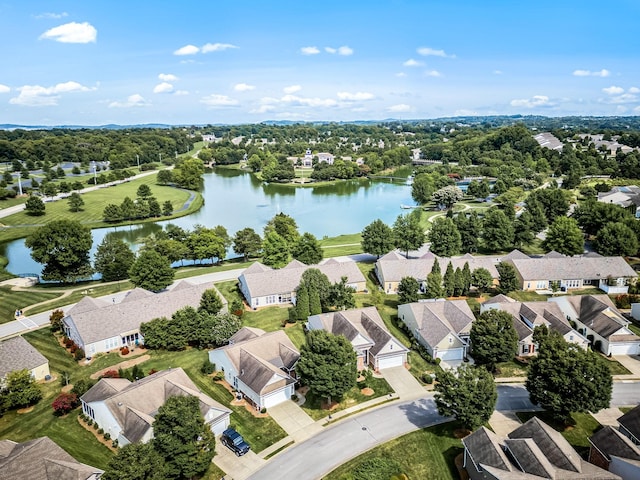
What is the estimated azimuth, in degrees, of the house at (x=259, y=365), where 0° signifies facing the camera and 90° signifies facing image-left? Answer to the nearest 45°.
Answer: approximately 315°

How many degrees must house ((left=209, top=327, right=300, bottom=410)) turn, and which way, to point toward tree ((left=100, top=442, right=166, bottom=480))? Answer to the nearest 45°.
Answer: approximately 90° to its right

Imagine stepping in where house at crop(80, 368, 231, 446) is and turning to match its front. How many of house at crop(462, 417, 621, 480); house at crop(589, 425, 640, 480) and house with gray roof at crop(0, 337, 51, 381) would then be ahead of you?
2

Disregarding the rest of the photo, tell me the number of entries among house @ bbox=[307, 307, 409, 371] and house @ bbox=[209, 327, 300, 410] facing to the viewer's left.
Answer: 0

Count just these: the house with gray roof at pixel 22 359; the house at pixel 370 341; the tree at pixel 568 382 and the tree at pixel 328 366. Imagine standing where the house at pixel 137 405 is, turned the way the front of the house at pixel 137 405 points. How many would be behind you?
1

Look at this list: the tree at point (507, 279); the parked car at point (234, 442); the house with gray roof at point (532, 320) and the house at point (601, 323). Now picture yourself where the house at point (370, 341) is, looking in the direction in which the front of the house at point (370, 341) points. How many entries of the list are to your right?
1

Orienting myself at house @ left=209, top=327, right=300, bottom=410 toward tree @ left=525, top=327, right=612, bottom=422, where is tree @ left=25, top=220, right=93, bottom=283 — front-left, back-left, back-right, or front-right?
back-left

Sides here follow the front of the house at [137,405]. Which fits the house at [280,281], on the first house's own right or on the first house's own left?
on the first house's own left

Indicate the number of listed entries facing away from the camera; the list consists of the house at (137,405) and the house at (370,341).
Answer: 0

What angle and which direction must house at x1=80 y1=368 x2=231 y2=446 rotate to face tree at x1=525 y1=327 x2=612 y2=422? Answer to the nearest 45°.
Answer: approximately 45° to its left

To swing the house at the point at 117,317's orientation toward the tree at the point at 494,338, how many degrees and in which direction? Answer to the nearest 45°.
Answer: approximately 180°

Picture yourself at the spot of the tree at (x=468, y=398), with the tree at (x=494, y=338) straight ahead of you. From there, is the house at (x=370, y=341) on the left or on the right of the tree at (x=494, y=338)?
left

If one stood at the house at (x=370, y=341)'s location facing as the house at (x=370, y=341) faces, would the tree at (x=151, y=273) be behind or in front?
behind
